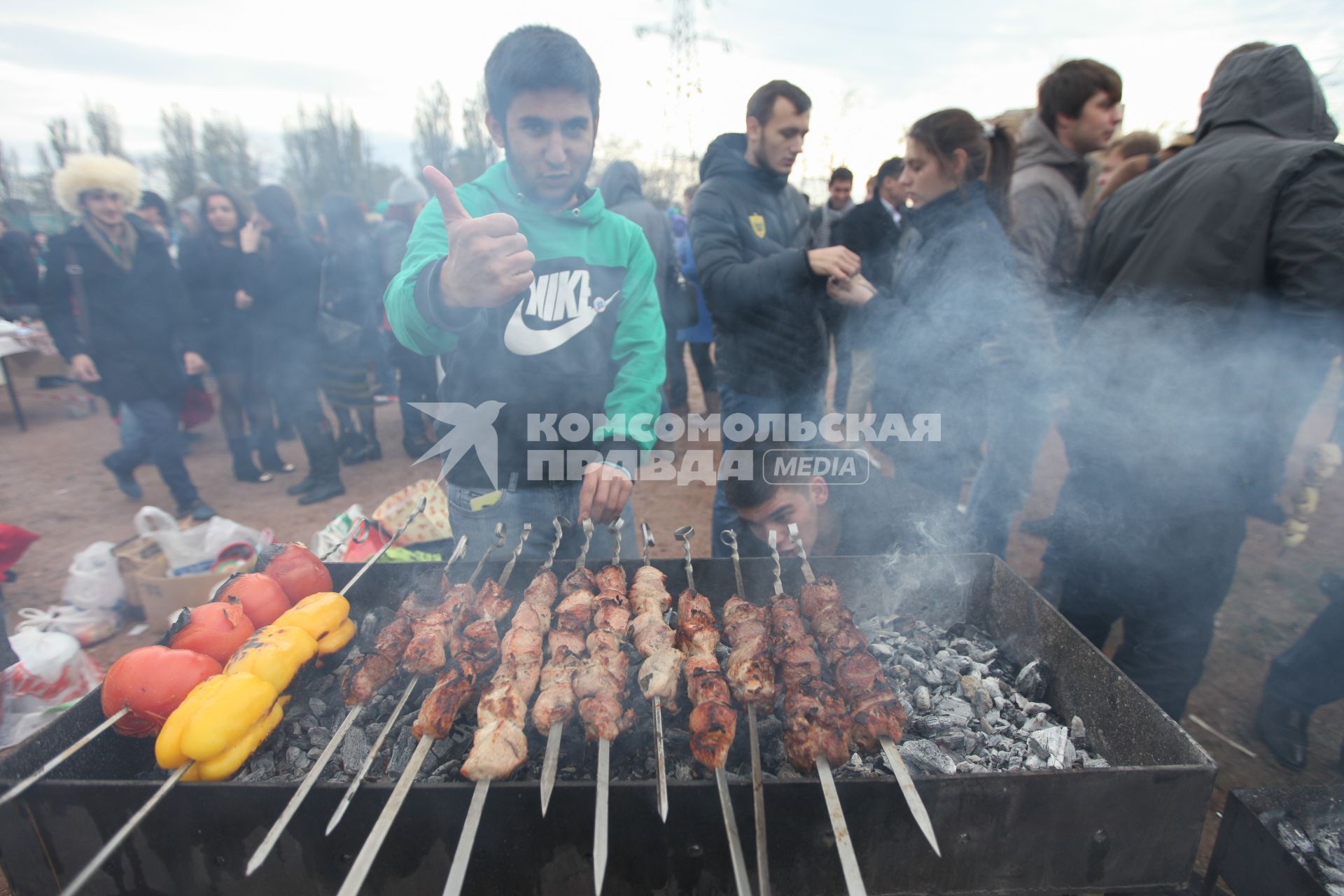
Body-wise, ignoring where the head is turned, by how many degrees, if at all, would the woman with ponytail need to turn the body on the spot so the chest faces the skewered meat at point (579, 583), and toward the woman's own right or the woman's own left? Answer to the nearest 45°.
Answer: approximately 45° to the woman's own left

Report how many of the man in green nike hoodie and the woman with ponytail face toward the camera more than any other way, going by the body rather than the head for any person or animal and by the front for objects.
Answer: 1

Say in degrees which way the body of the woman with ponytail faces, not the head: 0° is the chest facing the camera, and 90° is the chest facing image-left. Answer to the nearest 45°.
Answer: approximately 90°

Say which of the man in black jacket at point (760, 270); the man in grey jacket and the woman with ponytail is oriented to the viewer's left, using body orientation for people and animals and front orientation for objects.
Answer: the woman with ponytail

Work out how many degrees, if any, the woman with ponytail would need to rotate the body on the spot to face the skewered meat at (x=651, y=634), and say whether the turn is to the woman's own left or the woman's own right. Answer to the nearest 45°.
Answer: approximately 90° to the woman's own left

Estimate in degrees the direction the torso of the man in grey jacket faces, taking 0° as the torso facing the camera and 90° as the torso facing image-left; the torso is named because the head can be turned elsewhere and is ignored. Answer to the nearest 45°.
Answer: approximately 270°

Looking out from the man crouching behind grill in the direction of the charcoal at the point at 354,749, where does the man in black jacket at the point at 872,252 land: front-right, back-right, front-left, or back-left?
back-right
